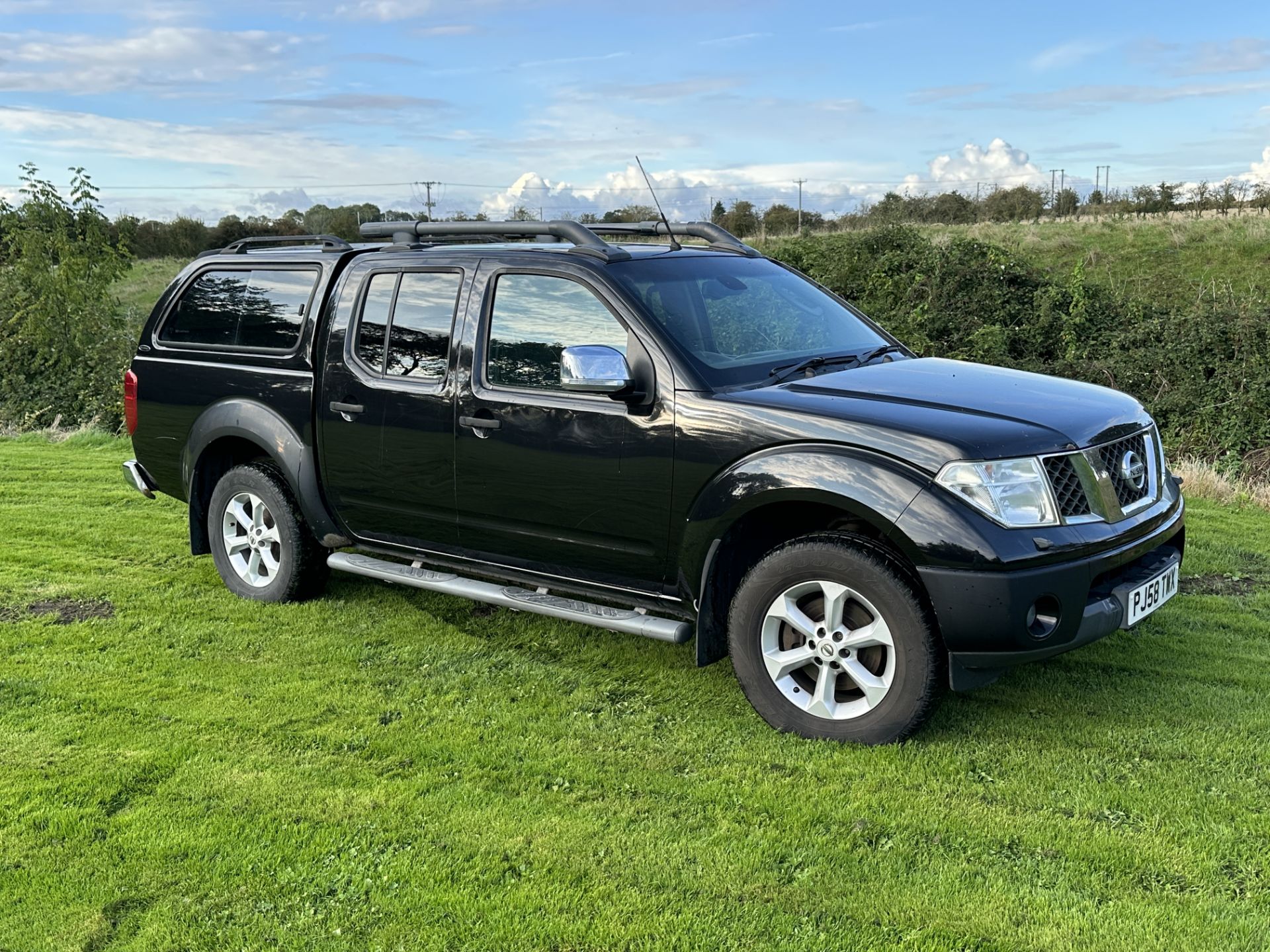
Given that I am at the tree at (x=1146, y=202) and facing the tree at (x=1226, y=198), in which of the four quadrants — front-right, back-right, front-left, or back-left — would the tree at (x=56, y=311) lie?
back-right

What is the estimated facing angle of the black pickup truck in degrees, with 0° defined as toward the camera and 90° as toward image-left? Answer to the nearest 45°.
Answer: approximately 315°

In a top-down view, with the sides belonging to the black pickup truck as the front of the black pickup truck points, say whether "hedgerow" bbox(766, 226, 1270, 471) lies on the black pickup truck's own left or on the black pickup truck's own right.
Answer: on the black pickup truck's own left

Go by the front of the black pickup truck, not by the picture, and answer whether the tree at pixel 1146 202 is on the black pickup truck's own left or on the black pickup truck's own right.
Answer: on the black pickup truck's own left

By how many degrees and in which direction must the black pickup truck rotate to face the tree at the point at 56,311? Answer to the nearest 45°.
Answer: approximately 180°

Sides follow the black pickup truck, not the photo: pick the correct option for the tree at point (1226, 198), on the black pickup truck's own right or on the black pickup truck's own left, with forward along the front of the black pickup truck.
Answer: on the black pickup truck's own left

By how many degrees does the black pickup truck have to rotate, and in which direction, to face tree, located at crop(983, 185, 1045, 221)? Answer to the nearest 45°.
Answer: approximately 135° to its left

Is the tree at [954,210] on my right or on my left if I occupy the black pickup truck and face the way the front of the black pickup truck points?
on my left

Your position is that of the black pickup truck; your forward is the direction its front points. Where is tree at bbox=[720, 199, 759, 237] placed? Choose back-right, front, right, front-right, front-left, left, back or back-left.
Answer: back-left
